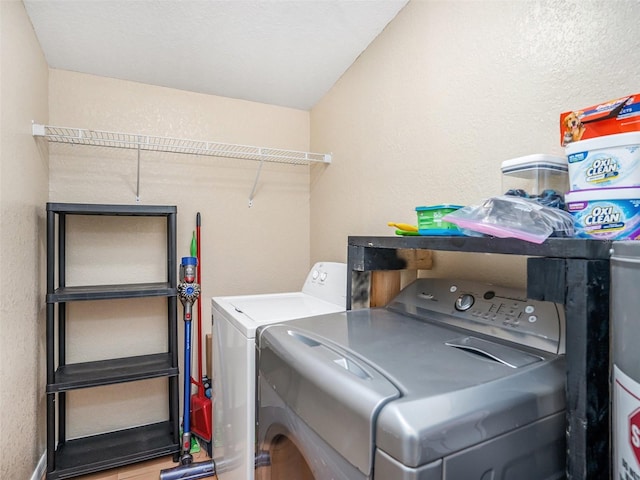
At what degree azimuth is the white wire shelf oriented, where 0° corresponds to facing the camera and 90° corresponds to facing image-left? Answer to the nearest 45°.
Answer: approximately 0°

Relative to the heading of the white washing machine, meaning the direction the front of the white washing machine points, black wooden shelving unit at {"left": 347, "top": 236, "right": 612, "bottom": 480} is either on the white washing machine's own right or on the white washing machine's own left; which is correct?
on the white washing machine's own left

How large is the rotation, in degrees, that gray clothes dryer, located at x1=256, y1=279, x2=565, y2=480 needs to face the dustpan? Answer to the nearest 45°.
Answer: approximately 90° to its right

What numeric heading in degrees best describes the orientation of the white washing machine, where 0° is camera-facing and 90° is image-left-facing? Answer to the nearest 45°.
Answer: approximately 45°

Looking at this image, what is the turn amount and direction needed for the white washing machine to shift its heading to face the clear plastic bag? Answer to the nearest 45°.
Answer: approximately 90° to its left
